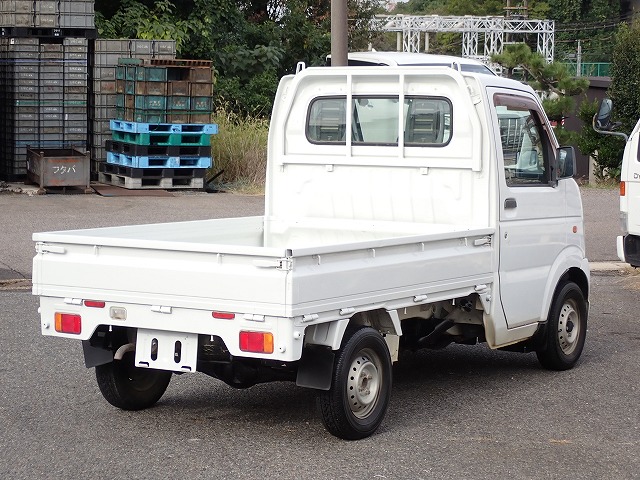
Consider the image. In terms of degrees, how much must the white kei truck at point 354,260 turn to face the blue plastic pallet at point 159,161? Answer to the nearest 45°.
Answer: approximately 45° to its left

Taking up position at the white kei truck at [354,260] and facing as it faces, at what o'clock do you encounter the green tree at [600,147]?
The green tree is roughly at 11 o'clock from the white kei truck.

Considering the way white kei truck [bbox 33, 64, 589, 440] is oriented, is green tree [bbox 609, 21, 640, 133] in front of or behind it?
in front

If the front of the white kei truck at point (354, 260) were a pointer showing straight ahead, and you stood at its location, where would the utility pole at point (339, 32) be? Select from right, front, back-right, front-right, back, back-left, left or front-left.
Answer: front-left

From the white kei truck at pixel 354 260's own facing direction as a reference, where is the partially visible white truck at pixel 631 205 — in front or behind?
in front

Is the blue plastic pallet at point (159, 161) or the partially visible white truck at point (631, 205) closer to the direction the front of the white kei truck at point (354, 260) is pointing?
the partially visible white truck

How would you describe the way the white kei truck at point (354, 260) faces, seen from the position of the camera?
facing away from the viewer and to the right of the viewer

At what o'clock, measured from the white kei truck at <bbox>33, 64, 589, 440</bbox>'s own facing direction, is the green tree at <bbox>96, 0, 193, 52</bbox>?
The green tree is roughly at 10 o'clock from the white kei truck.
